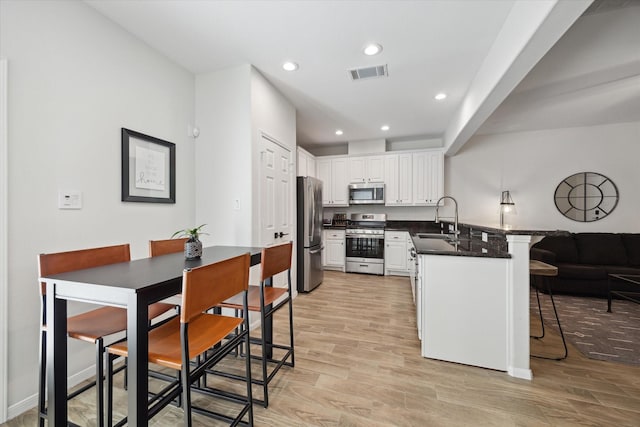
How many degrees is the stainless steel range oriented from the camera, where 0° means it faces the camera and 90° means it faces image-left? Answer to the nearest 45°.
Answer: approximately 0°

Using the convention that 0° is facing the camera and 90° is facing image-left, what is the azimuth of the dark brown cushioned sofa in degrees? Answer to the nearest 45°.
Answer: approximately 0°

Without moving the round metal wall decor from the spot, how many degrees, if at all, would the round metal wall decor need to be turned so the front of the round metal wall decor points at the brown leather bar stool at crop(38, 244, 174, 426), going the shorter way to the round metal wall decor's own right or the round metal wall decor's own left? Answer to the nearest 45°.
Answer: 0° — it already faces it

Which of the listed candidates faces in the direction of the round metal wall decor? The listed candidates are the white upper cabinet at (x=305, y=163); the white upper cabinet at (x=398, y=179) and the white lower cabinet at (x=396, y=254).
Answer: the white upper cabinet at (x=305, y=163)

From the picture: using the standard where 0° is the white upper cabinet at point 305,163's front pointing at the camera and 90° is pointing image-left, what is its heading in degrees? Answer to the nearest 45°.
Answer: approximately 270°

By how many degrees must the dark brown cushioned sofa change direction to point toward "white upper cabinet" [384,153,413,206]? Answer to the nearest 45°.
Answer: approximately 90° to its right

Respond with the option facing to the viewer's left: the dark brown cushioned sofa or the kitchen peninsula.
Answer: the kitchen peninsula
